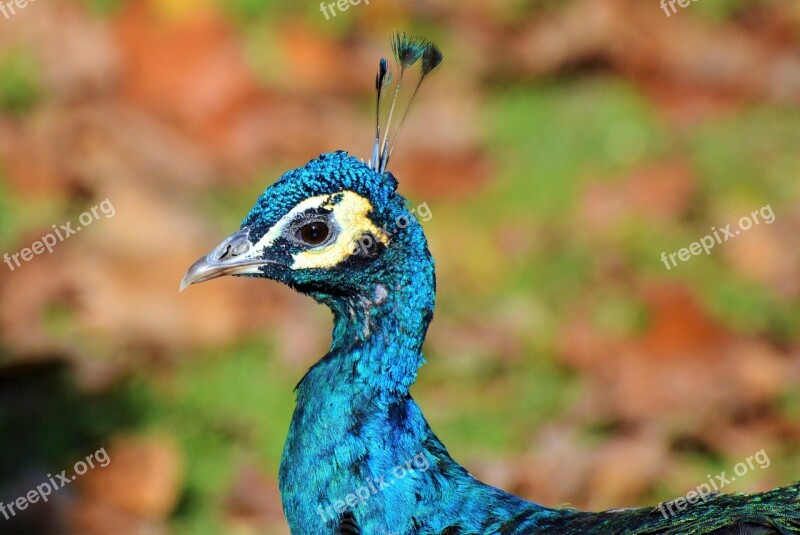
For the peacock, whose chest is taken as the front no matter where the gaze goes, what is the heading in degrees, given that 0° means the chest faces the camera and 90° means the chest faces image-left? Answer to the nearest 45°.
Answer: approximately 90°
